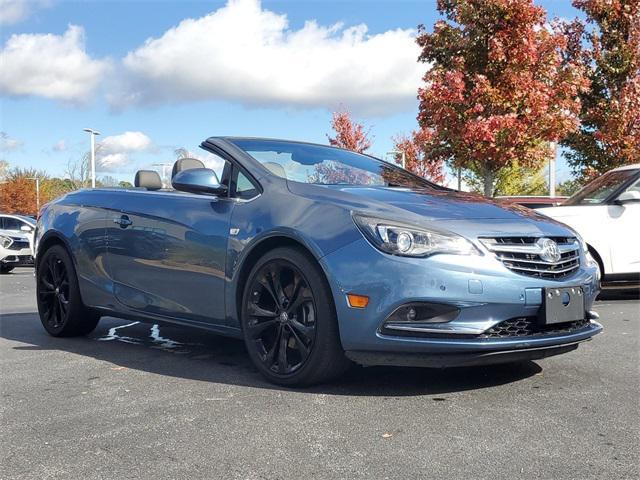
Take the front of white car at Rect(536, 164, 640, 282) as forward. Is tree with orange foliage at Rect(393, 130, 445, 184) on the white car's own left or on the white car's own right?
on the white car's own right

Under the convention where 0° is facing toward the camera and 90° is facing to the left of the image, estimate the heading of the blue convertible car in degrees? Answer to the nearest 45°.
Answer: approximately 315°

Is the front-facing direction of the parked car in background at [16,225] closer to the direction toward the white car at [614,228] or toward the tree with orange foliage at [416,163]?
the white car

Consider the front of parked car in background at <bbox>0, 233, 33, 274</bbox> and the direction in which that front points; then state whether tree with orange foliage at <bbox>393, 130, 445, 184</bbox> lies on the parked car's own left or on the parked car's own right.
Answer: on the parked car's own left

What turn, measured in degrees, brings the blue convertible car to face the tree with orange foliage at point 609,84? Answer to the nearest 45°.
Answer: approximately 90° to its left

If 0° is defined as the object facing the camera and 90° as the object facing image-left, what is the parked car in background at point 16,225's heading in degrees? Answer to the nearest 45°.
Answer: approximately 315°

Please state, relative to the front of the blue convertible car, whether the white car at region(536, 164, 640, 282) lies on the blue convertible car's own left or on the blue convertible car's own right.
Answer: on the blue convertible car's own left

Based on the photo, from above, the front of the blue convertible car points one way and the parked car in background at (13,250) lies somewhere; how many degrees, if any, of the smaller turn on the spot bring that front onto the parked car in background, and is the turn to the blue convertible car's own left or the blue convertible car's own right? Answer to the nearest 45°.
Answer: approximately 180°

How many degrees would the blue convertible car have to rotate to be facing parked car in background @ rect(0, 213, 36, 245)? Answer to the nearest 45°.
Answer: approximately 180°

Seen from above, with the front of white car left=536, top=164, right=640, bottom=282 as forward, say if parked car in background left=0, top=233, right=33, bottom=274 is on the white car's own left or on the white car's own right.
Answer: on the white car's own right
